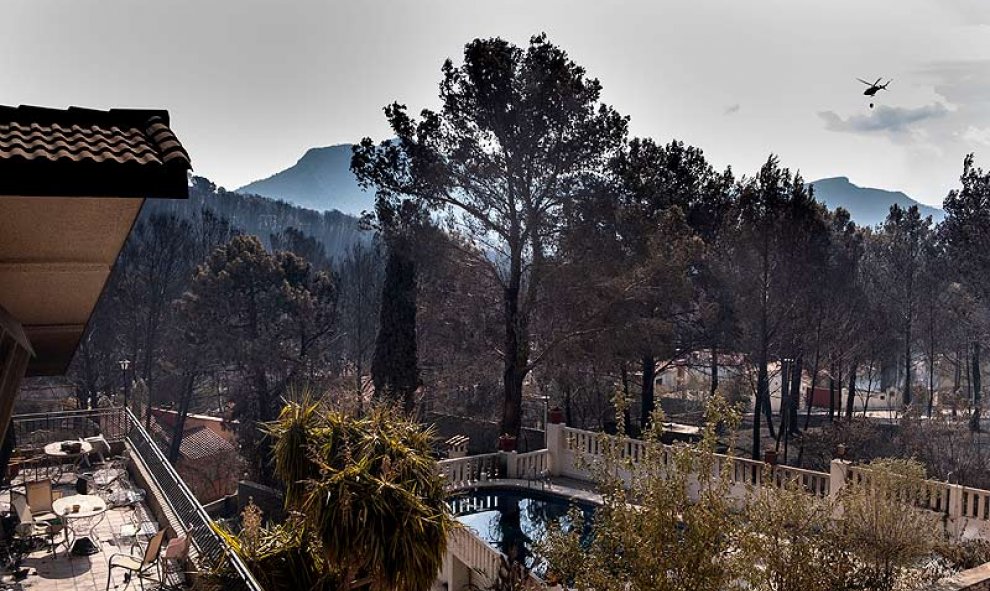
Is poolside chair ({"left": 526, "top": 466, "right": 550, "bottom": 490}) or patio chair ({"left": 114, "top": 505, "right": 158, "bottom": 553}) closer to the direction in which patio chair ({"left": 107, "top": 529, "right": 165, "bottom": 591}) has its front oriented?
the patio chair

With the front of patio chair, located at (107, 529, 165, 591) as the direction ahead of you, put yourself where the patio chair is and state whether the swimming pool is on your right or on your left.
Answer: on your right

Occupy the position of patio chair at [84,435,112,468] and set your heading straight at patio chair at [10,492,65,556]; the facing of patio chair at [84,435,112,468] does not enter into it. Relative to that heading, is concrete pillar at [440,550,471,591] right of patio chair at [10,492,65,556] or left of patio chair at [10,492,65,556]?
left

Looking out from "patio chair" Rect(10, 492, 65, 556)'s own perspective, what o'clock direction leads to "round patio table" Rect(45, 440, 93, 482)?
The round patio table is roughly at 9 o'clock from the patio chair.

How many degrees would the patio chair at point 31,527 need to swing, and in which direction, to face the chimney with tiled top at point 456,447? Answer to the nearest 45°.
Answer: approximately 45° to its left

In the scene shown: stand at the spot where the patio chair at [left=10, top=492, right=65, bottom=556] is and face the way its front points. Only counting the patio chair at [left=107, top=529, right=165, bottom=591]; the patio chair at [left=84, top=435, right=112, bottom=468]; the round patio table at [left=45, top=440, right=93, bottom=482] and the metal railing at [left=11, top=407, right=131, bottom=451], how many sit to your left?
3

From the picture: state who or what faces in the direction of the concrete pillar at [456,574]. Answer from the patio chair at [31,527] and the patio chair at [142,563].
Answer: the patio chair at [31,527]

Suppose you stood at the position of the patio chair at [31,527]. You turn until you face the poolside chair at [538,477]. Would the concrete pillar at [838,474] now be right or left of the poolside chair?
right
